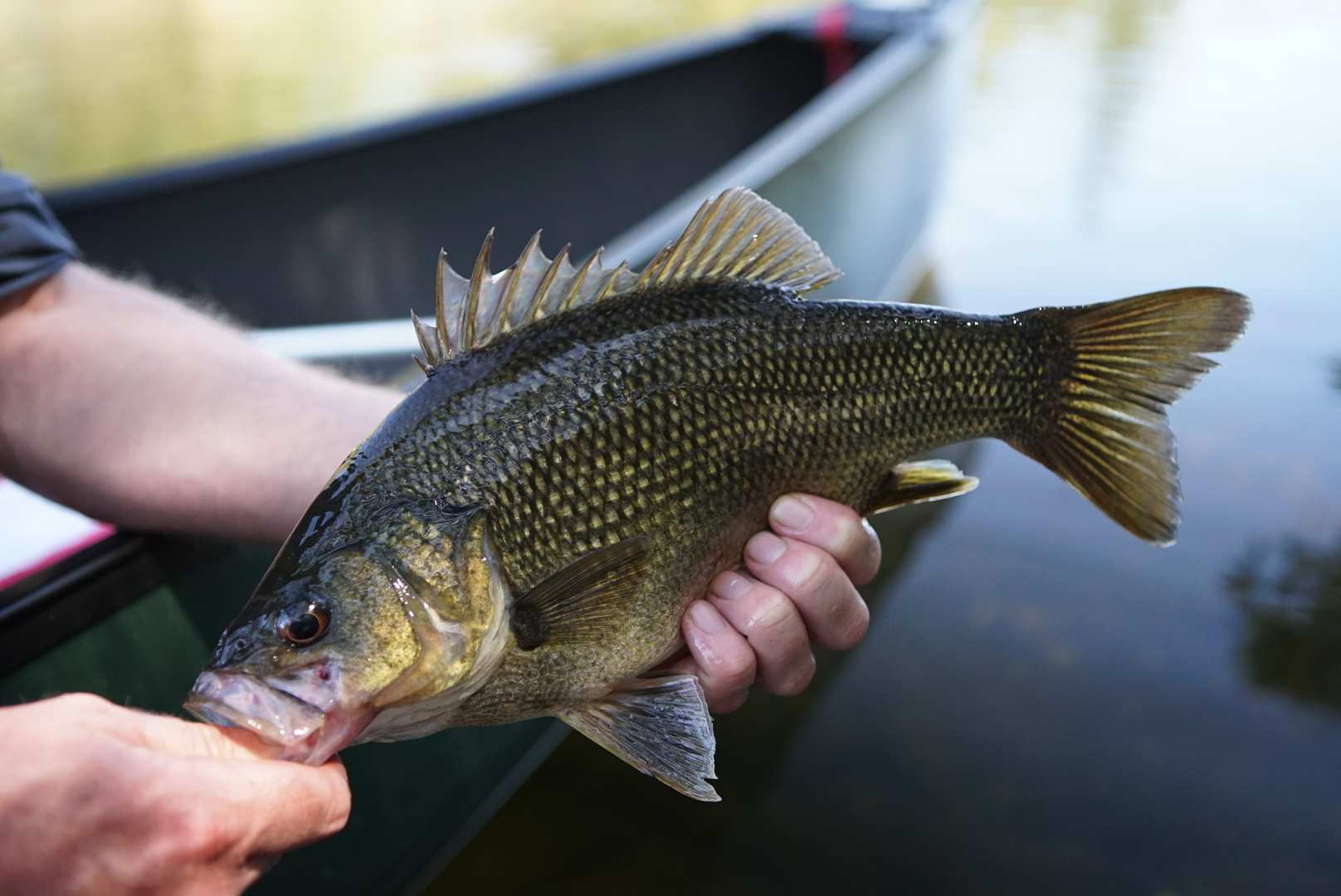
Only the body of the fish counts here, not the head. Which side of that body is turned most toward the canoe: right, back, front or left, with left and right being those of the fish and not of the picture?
right

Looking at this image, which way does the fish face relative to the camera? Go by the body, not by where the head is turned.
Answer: to the viewer's left
